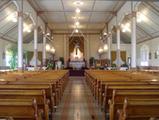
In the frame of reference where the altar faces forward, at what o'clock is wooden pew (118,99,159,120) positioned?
The wooden pew is roughly at 12 o'clock from the altar.

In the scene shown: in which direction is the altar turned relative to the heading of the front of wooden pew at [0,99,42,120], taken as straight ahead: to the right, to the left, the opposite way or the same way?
the opposite way

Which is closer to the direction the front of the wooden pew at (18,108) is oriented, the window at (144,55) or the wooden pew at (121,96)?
the window

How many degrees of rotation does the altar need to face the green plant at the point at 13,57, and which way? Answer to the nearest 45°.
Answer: approximately 45° to its right

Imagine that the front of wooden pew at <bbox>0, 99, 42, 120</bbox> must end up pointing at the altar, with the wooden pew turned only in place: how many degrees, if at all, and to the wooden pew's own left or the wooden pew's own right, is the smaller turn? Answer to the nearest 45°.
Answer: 0° — it already faces it

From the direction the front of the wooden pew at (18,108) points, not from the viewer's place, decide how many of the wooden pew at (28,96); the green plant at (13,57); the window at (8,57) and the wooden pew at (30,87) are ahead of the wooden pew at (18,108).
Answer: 4

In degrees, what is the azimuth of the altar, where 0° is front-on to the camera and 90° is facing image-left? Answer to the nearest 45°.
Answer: approximately 0°

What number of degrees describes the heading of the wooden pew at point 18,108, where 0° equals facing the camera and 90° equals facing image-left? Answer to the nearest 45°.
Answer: approximately 180°

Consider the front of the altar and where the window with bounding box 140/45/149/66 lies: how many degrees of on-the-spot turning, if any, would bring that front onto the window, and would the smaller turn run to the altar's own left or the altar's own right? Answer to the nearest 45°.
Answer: approximately 45° to the altar's own left

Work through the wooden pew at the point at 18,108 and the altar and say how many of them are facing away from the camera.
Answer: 1

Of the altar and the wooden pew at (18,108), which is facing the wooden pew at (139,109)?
the altar

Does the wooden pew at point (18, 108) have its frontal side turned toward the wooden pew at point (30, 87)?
yes

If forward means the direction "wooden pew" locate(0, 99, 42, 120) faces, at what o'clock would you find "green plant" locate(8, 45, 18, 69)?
The green plant is roughly at 12 o'clock from the wooden pew.

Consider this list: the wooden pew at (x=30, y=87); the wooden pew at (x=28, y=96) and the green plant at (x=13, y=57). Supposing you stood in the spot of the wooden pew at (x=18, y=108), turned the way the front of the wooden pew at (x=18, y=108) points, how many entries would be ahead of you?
3

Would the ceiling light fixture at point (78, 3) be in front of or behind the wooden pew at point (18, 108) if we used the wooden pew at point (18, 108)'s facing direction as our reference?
in front
